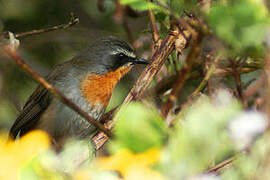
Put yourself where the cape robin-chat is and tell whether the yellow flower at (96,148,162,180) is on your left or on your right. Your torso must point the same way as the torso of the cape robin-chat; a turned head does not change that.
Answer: on your right

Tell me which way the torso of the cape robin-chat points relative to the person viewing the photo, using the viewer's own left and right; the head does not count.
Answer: facing to the right of the viewer

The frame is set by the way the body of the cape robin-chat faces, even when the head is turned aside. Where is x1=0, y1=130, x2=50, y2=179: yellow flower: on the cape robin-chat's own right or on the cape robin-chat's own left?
on the cape robin-chat's own right

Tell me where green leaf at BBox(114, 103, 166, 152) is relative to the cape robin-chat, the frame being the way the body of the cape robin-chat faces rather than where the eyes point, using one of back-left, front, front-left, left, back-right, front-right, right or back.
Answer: right
